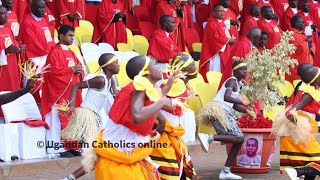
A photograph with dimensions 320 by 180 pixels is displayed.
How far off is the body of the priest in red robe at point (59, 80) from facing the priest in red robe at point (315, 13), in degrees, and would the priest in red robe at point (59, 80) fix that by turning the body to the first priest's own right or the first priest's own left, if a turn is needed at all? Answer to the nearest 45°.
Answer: approximately 90° to the first priest's own left

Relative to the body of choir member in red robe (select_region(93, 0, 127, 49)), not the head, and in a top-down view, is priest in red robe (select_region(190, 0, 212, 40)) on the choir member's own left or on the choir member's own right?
on the choir member's own left

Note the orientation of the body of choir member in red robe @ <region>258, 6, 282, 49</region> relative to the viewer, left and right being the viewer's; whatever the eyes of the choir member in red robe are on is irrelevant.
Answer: facing the viewer and to the right of the viewer

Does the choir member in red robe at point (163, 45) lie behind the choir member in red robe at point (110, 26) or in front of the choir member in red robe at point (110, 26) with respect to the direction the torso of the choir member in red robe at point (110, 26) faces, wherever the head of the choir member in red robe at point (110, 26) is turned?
in front

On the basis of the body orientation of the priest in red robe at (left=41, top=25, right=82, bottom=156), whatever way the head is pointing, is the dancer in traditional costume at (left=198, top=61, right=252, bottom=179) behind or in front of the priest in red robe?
in front

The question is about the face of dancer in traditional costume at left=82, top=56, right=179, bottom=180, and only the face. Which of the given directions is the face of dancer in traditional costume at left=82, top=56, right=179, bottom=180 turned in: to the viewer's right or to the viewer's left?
to the viewer's right

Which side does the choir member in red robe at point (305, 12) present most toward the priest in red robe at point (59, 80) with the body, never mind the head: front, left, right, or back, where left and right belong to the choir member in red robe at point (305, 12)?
right

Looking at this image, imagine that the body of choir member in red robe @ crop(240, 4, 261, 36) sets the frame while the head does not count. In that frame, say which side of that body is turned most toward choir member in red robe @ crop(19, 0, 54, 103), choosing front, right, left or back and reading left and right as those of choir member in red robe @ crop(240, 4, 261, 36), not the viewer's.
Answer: right

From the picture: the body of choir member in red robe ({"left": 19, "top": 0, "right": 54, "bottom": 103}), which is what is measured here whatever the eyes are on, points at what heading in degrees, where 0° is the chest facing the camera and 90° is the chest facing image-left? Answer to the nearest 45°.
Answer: approximately 315°

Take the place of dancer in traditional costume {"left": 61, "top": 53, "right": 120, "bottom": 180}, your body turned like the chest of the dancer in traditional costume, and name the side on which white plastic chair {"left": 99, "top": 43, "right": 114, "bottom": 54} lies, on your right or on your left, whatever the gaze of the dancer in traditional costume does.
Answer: on your left

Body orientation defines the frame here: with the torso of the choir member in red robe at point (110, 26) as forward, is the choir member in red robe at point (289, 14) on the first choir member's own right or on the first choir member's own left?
on the first choir member's own left
